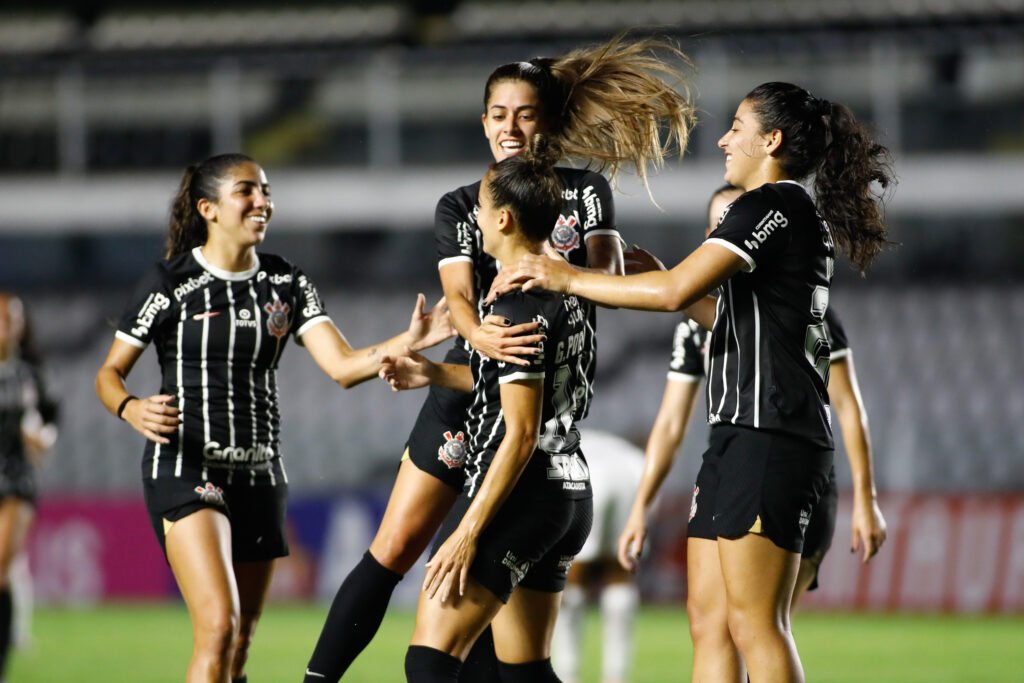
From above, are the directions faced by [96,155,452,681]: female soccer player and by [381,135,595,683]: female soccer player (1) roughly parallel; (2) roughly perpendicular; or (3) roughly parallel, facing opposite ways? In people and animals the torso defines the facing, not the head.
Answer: roughly parallel, facing opposite ways

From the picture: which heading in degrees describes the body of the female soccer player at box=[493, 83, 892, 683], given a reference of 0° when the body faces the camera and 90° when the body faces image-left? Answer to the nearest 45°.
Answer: approximately 90°

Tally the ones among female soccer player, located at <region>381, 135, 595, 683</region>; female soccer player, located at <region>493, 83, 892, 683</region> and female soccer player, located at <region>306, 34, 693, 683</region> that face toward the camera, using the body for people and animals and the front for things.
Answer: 1

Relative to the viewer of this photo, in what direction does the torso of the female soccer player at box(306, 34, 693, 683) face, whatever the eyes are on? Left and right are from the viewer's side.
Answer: facing the viewer

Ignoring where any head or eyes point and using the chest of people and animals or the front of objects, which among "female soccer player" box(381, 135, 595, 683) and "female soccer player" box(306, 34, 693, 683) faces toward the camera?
"female soccer player" box(306, 34, 693, 683)

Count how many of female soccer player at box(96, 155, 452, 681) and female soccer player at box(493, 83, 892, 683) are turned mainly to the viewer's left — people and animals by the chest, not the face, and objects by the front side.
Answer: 1

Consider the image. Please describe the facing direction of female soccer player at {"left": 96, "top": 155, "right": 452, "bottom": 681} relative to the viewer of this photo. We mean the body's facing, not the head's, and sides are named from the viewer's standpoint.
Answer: facing the viewer and to the right of the viewer

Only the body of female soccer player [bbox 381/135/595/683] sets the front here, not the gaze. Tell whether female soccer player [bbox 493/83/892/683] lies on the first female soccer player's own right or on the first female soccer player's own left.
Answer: on the first female soccer player's own right

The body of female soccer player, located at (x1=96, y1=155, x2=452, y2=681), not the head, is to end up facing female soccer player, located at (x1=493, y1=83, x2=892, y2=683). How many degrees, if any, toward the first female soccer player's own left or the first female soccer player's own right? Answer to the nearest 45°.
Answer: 0° — they already face them

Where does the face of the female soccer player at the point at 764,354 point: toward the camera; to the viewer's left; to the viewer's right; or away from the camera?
to the viewer's left

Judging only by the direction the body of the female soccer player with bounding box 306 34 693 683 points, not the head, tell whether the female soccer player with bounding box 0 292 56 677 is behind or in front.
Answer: behind

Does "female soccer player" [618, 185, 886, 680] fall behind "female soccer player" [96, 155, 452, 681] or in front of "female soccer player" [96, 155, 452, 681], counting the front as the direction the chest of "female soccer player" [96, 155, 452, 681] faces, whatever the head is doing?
in front

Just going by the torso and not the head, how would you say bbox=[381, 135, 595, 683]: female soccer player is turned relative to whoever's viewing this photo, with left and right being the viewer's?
facing away from the viewer and to the left of the viewer

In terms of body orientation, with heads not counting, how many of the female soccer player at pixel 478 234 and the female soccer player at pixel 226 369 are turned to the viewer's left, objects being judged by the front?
0
